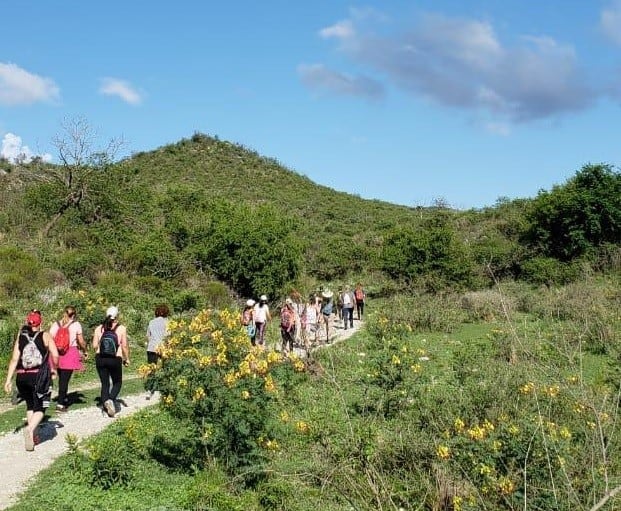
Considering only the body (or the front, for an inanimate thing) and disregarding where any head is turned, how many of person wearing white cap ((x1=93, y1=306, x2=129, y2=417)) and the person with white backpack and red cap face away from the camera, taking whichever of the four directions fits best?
2

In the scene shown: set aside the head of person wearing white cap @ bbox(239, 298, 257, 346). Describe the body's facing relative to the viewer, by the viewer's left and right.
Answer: facing away from the viewer and to the right of the viewer

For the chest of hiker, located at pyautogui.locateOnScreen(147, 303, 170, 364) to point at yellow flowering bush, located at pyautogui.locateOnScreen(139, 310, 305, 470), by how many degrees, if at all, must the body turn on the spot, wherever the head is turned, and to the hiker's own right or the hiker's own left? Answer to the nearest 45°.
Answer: approximately 135° to the hiker's own right

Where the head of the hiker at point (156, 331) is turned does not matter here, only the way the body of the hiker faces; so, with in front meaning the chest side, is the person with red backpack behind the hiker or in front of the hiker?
behind

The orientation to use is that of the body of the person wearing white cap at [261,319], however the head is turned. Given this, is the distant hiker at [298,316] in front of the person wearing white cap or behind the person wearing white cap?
in front

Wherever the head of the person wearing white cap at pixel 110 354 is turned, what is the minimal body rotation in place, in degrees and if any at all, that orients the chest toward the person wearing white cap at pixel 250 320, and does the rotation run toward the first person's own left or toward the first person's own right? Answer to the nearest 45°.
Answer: approximately 45° to the first person's own right

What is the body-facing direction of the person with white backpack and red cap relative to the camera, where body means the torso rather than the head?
away from the camera

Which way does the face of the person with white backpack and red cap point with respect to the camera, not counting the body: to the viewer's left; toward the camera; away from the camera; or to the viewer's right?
away from the camera

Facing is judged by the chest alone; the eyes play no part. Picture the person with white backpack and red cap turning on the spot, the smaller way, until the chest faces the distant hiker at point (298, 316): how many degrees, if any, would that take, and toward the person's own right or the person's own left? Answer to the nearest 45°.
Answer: approximately 45° to the person's own right

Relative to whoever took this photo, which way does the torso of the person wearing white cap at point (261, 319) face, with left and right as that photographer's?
facing away from the viewer and to the right of the viewer

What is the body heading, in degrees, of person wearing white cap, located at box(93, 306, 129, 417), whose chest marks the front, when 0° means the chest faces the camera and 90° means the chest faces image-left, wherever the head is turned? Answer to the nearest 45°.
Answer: approximately 180°

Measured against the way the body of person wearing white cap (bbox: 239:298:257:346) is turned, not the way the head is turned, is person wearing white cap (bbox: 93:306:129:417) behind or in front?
behind

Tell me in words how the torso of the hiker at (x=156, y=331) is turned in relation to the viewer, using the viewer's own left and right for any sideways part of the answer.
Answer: facing away from the viewer and to the right of the viewer
